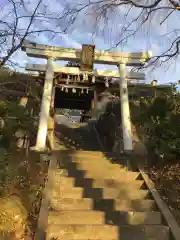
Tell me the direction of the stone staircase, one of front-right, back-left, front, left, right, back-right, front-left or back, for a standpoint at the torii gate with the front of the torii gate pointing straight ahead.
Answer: front

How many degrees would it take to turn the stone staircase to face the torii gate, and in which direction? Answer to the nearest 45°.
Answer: approximately 180°

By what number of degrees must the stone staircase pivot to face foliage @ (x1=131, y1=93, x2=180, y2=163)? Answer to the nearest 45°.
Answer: approximately 135° to its left

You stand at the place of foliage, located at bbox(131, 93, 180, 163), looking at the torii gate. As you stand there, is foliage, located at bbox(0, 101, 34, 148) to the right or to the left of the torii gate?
left

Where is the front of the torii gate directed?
toward the camera

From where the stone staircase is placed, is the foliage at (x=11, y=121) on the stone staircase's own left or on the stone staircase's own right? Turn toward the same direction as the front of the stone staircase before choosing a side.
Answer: on the stone staircase's own right

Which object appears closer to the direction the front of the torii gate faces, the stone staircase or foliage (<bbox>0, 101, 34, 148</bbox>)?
the stone staircase

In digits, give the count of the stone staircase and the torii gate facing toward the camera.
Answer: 2

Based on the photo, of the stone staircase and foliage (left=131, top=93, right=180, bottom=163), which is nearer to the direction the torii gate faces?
the stone staircase

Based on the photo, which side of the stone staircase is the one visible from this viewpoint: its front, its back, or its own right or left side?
front

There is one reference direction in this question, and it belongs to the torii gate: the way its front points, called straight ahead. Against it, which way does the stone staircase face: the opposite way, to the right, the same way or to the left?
the same way
